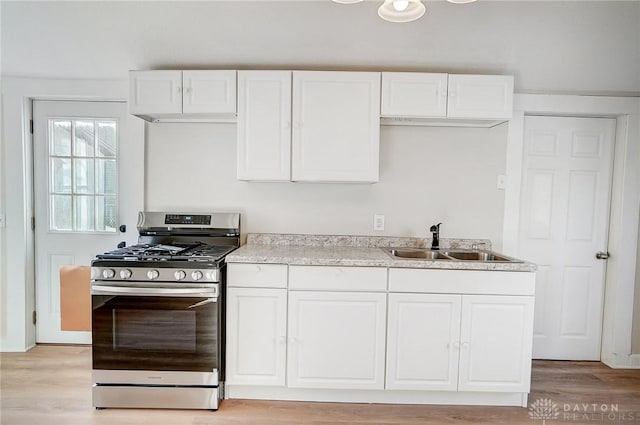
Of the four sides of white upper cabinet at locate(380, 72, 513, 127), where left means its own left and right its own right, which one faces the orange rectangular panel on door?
right

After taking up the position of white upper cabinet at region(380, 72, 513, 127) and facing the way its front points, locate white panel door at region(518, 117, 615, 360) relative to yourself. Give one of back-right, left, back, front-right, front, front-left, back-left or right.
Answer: back-left

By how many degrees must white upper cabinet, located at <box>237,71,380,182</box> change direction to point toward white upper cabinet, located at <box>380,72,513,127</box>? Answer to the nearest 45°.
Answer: approximately 90° to its left

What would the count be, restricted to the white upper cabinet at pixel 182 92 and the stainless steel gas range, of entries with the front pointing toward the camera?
2
